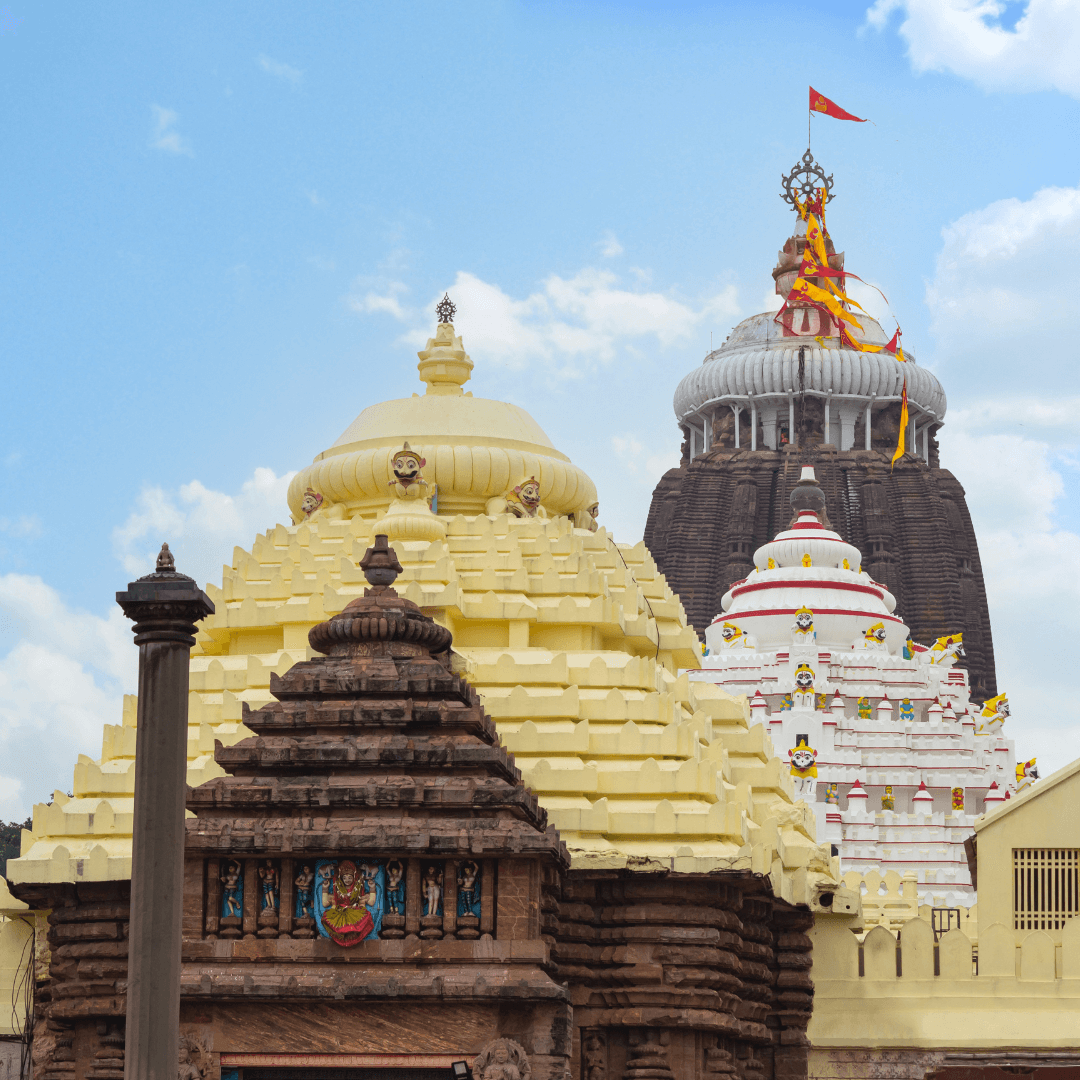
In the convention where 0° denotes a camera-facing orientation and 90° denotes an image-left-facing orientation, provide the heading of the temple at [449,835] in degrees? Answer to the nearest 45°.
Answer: approximately 0°
